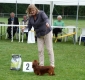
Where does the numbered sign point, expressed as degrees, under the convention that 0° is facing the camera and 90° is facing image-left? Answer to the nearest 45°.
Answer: approximately 0°

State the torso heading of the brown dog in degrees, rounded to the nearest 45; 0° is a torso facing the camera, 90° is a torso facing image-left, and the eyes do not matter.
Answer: approximately 90°
